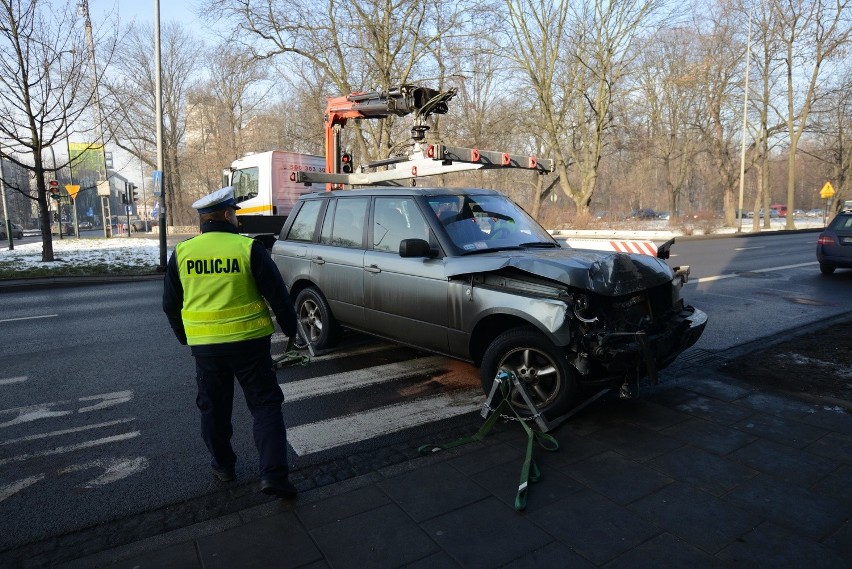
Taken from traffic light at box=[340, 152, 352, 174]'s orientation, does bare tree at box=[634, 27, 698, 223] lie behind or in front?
behind

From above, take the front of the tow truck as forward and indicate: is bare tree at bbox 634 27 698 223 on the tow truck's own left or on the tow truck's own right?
on the tow truck's own right

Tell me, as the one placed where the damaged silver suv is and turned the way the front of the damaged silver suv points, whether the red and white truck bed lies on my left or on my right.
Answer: on my left

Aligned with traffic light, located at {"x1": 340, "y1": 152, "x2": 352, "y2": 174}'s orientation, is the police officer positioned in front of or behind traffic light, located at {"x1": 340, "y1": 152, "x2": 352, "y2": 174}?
in front

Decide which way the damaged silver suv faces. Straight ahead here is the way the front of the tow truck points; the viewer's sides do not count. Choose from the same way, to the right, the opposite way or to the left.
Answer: the opposite way

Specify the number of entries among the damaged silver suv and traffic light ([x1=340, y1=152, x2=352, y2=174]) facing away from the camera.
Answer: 0

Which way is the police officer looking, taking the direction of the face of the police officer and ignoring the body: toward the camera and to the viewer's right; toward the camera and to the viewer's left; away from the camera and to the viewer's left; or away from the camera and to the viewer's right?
away from the camera and to the viewer's right

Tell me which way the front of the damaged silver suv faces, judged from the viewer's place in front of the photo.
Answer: facing the viewer and to the right of the viewer

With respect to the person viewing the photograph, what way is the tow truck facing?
facing away from the viewer and to the left of the viewer

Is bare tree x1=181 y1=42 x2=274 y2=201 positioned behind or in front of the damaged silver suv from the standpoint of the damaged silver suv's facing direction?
behind

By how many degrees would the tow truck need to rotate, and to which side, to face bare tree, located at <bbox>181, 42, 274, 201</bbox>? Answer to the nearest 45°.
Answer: approximately 45° to its right

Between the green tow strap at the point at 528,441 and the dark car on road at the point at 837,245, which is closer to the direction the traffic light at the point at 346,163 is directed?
the green tow strap

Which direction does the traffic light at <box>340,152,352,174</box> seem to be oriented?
toward the camera

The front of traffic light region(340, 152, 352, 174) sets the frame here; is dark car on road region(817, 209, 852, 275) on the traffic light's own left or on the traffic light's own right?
on the traffic light's own left

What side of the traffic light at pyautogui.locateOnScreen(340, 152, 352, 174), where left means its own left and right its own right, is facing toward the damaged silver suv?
front

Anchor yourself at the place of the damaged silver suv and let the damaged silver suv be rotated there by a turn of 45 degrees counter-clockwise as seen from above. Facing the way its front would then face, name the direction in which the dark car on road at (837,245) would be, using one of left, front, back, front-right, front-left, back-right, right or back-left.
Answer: front-left

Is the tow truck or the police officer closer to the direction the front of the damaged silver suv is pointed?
the police officer
